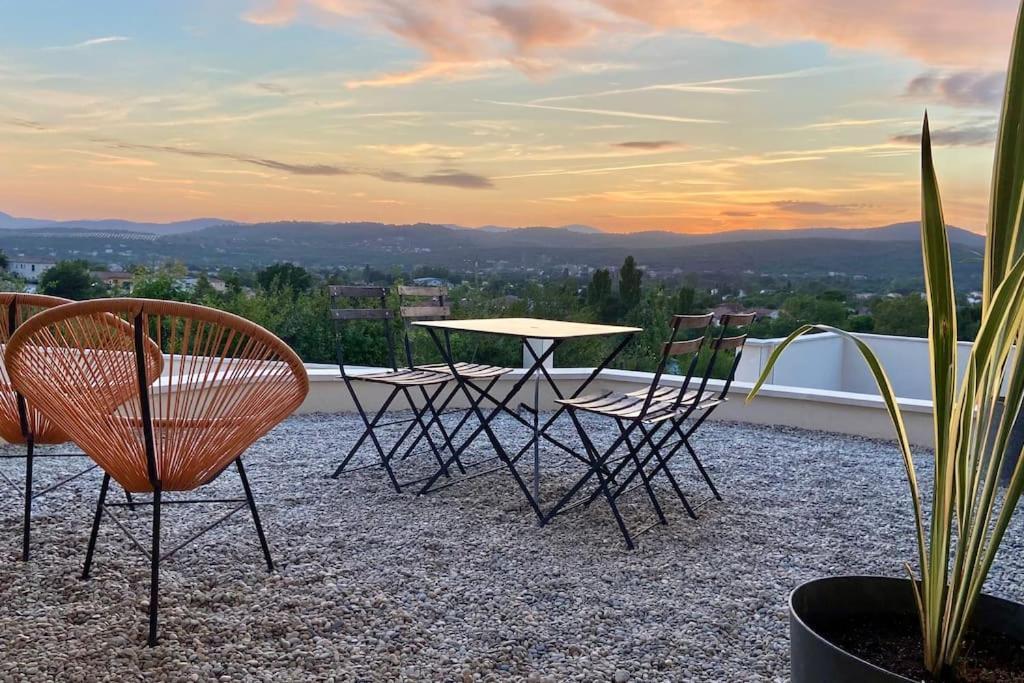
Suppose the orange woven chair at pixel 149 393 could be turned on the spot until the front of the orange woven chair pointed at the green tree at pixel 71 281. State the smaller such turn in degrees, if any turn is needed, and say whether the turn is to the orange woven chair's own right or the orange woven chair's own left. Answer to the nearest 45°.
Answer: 0° — it already faces it

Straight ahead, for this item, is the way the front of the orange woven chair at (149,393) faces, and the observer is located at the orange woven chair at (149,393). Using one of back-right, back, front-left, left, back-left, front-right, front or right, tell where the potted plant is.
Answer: back-right

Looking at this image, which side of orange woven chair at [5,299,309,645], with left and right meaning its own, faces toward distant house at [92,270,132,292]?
front

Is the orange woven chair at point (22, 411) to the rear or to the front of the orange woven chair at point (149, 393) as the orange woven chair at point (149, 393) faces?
to the front

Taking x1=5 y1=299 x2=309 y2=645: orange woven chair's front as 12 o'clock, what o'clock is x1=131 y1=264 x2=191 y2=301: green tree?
The green tree is roughly at 12 o'clock from the orange woven chair.

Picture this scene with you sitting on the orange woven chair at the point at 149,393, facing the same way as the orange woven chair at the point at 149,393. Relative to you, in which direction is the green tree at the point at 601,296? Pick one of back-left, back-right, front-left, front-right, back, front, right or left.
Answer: front-right

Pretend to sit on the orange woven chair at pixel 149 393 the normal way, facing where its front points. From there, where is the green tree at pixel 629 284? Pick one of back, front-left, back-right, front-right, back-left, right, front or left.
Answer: front-right

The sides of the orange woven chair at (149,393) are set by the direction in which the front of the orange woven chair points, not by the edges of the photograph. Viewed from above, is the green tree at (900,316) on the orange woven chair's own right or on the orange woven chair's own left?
on the orange woven chair's own right

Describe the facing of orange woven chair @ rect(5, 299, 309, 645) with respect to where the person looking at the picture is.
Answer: facing away from the viewer

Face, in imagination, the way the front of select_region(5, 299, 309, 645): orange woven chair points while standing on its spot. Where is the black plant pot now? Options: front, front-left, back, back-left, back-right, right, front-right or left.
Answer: back-right

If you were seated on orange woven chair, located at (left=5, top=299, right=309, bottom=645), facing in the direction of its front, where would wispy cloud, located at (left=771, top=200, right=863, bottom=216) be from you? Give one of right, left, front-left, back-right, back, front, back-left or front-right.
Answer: front-right

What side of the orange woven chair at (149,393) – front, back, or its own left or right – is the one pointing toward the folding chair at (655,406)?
right

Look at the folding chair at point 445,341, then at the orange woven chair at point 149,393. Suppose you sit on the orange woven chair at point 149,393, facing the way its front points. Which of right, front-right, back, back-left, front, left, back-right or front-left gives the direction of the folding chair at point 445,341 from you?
front-right
